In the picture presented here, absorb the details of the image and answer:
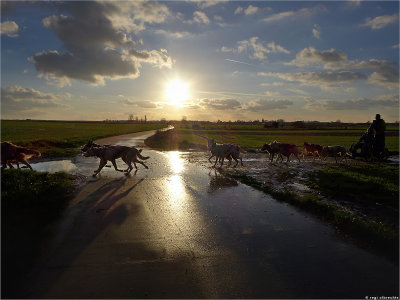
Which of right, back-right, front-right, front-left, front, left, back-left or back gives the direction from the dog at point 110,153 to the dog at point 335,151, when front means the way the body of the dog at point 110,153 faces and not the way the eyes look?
back

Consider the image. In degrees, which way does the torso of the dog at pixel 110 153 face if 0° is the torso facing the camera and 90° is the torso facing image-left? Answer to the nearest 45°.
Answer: approximately 90°

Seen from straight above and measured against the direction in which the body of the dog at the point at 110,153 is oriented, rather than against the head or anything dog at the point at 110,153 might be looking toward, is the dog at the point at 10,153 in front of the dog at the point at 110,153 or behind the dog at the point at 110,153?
in front

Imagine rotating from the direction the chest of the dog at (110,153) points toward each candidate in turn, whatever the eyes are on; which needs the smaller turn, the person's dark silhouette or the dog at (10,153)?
the dog

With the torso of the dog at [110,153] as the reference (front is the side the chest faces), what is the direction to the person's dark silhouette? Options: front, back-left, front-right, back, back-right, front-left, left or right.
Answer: back
